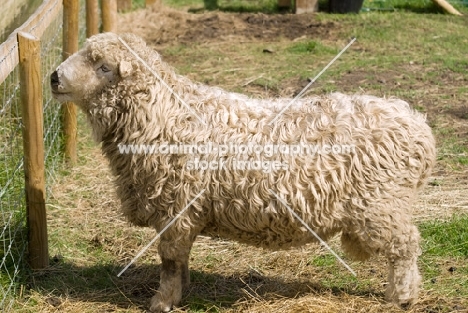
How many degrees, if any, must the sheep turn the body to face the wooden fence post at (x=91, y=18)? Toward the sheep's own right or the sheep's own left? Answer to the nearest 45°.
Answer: approximately 45° to the sheep's own right

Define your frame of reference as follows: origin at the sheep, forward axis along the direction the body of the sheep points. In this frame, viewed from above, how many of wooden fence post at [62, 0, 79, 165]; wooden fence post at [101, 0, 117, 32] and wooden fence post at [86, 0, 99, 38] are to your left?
0

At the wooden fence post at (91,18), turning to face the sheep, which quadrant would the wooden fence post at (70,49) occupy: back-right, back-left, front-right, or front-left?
front-right

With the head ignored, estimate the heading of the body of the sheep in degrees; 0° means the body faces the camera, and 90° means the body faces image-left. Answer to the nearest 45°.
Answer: approximately 90°

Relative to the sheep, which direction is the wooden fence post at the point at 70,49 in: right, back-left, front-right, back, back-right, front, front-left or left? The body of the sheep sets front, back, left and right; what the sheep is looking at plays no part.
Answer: front-right

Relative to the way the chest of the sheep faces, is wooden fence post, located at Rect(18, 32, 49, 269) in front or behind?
in front

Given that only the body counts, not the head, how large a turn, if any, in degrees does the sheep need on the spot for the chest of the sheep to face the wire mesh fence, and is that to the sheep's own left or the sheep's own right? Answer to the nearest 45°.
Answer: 0° — it already faces it

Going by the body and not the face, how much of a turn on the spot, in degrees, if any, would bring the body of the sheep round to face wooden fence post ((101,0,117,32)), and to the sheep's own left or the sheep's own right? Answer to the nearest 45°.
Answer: approximately 90° to the sheep's own right
